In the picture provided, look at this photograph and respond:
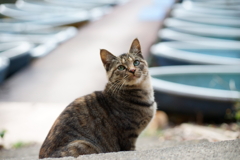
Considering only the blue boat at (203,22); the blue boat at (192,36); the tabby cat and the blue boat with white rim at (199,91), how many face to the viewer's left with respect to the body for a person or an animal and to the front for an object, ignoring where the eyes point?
3

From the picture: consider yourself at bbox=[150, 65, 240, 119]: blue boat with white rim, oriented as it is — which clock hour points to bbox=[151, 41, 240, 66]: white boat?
bbox=[151, 41, 240, 66]: white boat is roughly at 3 o'clock from bbox=[150, 65, 240, 119]: blue boat with white rim.

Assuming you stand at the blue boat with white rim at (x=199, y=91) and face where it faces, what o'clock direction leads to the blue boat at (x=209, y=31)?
The blue boat is roughly at 3 o'clock from the blue boat with white rim.

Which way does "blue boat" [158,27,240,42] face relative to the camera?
to the viewer's left

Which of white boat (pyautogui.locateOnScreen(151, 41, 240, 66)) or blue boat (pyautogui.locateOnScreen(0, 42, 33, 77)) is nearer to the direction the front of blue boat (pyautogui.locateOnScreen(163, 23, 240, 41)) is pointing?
the blue boat

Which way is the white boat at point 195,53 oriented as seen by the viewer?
to the viewer's left

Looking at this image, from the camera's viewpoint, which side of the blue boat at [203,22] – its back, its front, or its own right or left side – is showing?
left

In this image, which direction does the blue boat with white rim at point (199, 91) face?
to the viewer's left

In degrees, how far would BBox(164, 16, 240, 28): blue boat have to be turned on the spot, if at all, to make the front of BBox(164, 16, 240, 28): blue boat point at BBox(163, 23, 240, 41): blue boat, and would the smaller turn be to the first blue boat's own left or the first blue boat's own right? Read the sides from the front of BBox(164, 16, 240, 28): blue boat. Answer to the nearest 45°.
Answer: approximately 90° to the first blue boat's own left
